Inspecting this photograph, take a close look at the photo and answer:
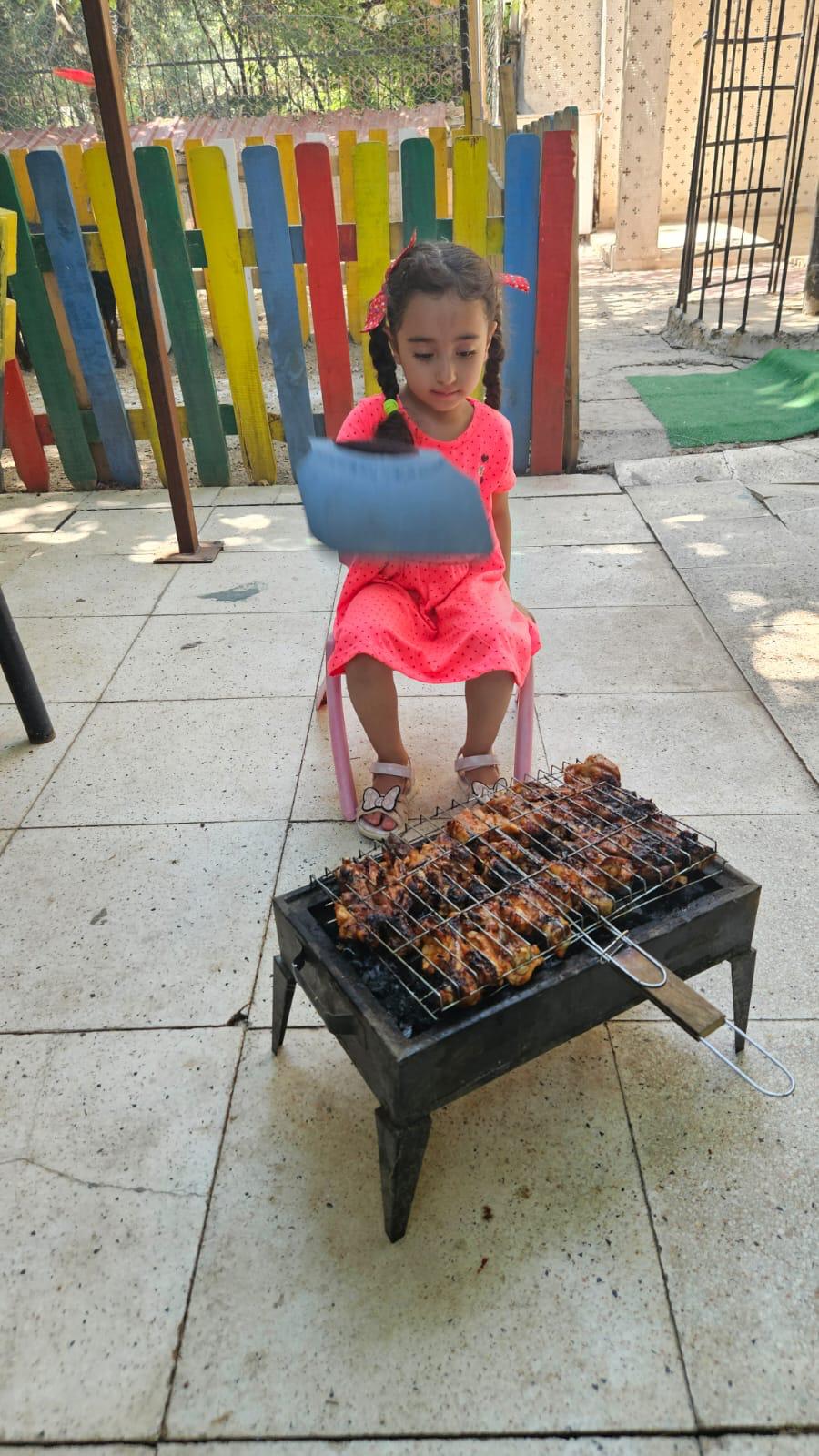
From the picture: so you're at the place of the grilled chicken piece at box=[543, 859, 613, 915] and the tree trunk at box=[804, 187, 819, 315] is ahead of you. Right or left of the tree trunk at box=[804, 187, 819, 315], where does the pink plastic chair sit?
left

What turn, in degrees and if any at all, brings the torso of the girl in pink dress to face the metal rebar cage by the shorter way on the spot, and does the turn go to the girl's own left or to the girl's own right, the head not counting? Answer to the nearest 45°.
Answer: approximately 180°

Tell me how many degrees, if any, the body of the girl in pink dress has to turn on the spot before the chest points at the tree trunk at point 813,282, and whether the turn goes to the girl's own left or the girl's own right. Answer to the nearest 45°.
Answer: approximately 135° to the girl's own left

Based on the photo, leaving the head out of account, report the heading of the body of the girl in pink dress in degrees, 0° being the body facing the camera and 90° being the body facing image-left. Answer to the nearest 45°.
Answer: approximately 0°

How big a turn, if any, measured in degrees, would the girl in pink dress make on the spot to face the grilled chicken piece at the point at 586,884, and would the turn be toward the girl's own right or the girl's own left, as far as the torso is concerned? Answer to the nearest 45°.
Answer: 0° — they already face it

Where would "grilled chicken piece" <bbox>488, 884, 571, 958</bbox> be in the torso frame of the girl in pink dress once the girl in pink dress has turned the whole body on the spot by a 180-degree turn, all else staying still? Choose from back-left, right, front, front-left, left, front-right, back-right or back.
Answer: back

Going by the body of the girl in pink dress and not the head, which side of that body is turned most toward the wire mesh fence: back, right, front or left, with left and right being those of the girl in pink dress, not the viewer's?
back

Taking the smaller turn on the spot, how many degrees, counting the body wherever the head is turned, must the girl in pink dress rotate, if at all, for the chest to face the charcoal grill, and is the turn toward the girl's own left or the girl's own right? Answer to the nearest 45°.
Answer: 0° — they already face it

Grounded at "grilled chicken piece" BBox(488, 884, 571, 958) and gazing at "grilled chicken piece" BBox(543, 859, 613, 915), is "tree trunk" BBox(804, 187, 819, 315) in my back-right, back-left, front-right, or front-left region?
front-left

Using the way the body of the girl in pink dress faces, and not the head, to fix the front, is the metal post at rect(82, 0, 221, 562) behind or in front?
behind
